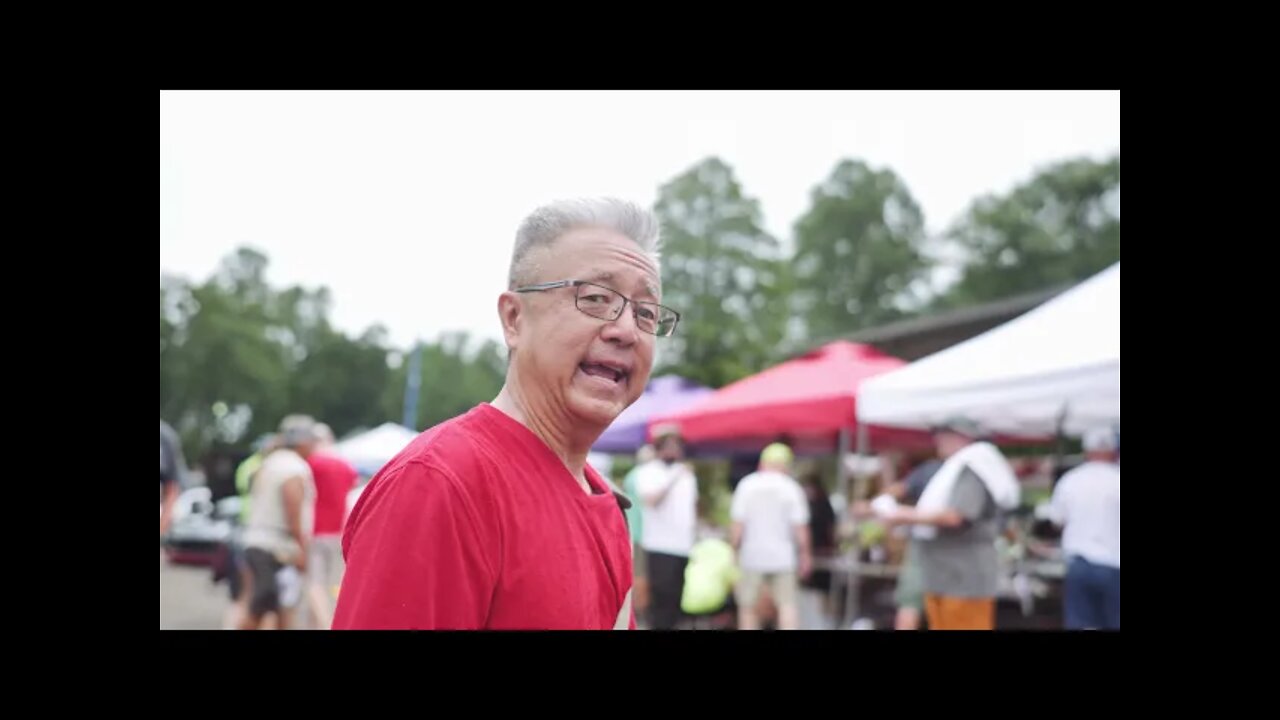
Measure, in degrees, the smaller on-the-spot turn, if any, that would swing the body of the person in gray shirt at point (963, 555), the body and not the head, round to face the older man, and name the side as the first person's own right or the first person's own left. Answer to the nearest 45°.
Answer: approximately 90° to the first person's own left

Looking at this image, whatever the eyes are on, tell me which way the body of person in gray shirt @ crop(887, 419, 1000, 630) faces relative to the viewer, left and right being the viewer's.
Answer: facing to the left of the viewer

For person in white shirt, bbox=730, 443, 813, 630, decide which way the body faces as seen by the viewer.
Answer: away from the camera

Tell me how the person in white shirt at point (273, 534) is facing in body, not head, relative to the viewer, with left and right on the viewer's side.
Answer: facing away from the viewer and to the right of the viewer

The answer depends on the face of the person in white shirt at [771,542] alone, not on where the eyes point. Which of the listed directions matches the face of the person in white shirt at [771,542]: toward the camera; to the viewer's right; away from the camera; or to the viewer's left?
away from the camera

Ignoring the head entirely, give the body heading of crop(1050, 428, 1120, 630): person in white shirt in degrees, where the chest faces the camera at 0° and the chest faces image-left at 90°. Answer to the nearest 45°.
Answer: approximately 180°

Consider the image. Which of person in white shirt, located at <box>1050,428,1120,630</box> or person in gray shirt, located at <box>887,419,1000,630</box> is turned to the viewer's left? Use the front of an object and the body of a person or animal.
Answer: the person in gray shirt

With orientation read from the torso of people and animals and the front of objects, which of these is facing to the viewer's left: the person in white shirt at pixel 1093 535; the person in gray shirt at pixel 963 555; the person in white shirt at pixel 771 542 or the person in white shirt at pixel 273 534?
the person in gray shirt
